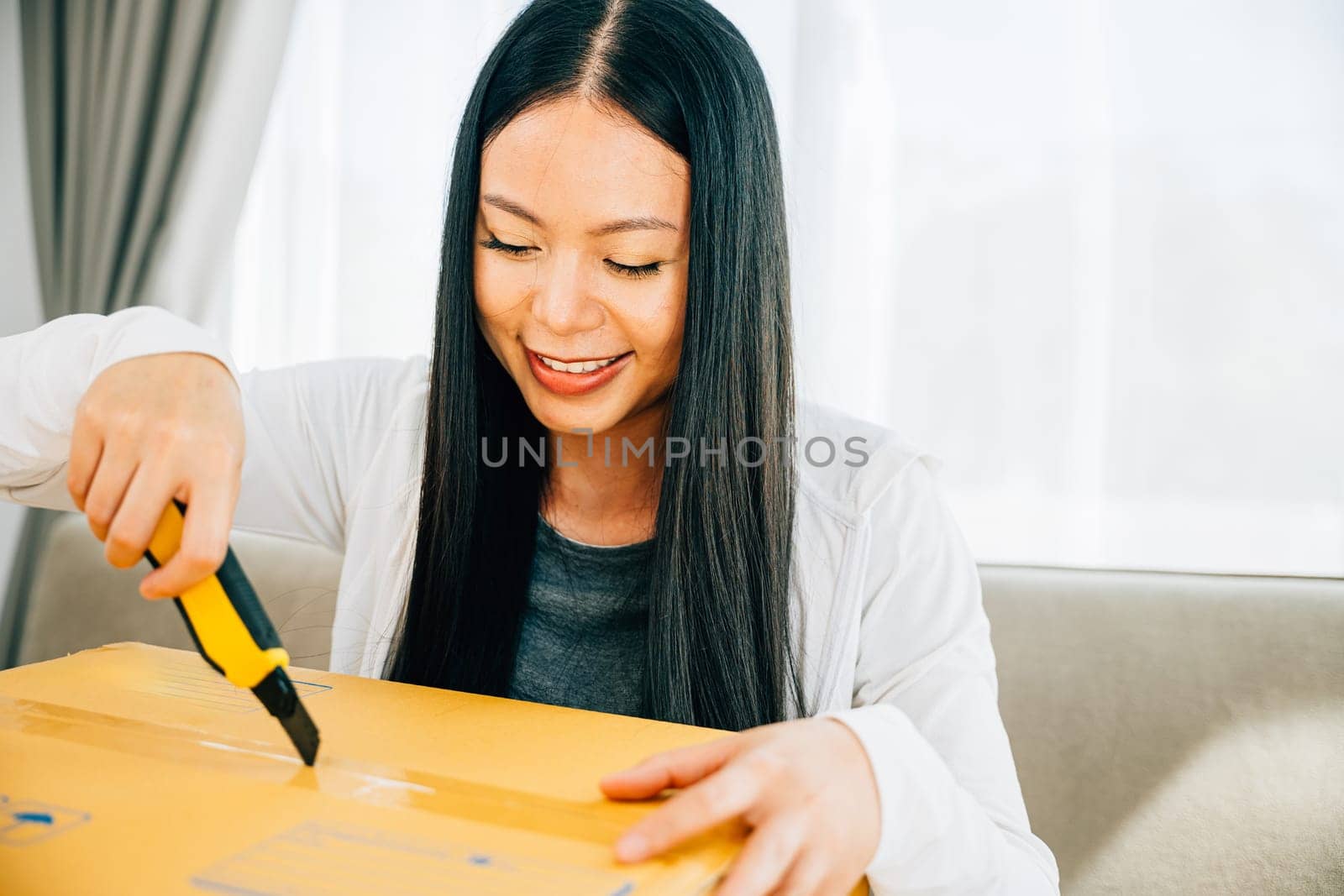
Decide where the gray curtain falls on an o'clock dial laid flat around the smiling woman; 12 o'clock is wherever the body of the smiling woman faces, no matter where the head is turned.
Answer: The gray curtain is roughly at 5 o'clock from the smiling woman.

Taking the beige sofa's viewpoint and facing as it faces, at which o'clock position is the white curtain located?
The white curtain is roughly at 6 o'clock from the beige sofa.

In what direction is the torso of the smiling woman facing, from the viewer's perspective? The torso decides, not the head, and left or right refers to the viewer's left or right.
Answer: facing the viewer

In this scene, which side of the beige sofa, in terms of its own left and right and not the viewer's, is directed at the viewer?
front
